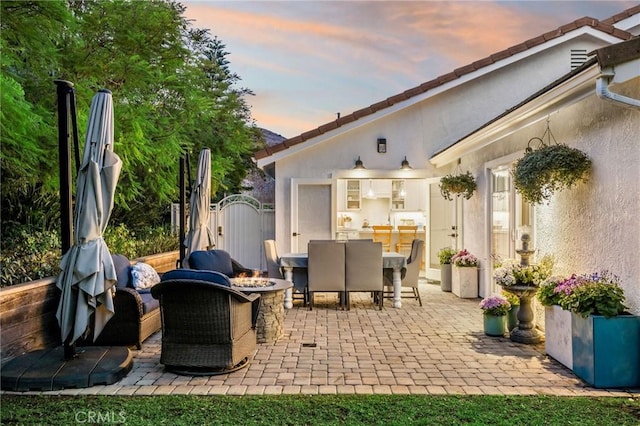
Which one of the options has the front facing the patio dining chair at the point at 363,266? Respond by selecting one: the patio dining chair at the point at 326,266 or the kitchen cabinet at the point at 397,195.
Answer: the kitchen cabinet

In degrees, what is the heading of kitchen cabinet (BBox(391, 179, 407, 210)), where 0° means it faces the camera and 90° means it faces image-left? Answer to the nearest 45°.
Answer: approximately 0°

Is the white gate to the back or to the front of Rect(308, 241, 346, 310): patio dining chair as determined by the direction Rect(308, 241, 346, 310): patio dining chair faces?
to the front

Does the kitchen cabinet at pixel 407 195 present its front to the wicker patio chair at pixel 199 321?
yes

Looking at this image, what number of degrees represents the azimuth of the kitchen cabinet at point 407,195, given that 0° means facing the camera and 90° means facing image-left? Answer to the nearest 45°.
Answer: approximately 0°

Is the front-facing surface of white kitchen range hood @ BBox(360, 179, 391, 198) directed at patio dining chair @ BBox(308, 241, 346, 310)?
yes

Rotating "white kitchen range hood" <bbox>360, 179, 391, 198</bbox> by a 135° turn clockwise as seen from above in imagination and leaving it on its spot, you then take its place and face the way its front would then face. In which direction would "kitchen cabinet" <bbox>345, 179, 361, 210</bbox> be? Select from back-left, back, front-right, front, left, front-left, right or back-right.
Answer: front-left

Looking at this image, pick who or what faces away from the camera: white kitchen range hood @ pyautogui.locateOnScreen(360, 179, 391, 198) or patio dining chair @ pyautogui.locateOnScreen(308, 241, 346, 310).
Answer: the patio dining chair

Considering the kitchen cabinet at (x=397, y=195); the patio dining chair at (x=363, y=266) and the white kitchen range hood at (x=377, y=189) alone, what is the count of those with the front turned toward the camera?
2

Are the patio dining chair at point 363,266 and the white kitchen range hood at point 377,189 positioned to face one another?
yes

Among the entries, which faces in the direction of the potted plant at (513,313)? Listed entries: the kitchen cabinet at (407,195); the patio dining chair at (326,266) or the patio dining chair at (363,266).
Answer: the kitchen cabinet

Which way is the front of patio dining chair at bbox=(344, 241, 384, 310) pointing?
away from the camera

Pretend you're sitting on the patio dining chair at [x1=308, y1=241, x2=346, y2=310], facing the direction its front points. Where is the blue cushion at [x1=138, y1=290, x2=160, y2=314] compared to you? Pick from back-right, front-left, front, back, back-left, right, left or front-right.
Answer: back-left
